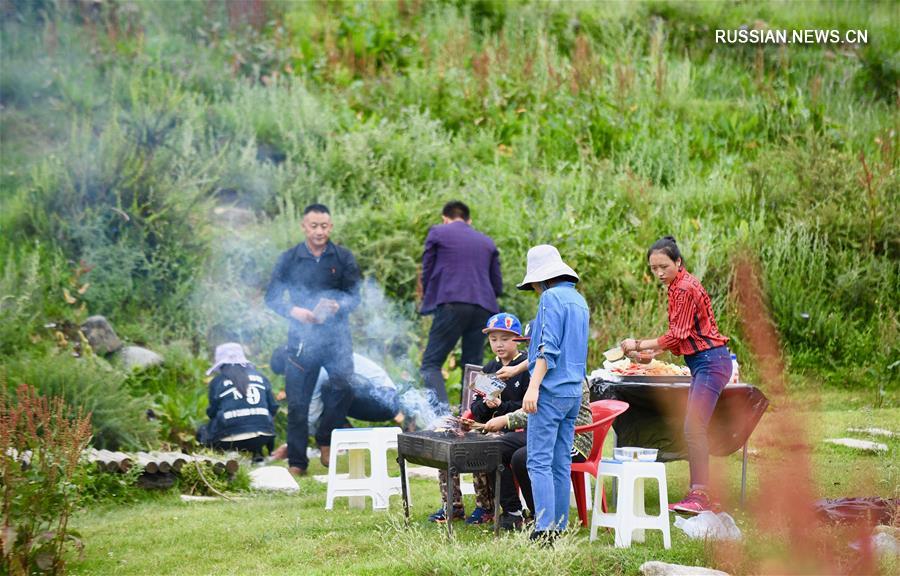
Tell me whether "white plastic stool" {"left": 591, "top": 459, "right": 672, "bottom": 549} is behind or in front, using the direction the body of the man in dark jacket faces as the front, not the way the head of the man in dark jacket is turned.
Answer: in front

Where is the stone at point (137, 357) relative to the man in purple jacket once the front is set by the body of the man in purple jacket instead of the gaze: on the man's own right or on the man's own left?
on the man's own left

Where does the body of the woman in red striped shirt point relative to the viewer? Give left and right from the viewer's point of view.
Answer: facing to the left of the viewer

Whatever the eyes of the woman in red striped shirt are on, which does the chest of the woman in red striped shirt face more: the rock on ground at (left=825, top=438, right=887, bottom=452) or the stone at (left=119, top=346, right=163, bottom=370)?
the stone

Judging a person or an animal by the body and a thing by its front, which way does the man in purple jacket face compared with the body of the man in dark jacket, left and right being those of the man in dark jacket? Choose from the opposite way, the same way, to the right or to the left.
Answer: the opposite way

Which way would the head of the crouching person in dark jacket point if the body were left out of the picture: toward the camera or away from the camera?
away from the camera

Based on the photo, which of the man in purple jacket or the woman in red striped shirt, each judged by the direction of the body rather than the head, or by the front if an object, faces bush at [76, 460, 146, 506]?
the woman in red striped shirt

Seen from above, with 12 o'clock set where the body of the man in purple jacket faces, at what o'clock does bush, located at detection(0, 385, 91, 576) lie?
The bush is roughly at 7 o'clock from the man in purple jacket.

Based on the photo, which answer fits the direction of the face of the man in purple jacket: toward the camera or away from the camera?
away from the camera

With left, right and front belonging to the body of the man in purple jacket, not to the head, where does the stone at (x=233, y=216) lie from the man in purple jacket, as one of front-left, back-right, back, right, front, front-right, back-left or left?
front-left

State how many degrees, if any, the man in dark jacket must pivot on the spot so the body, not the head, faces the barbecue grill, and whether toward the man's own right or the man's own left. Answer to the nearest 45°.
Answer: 0° — they already face it

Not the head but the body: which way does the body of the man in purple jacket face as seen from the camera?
away from the camera

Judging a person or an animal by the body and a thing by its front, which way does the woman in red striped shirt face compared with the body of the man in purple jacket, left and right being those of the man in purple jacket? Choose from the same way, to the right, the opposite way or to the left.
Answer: to the left
